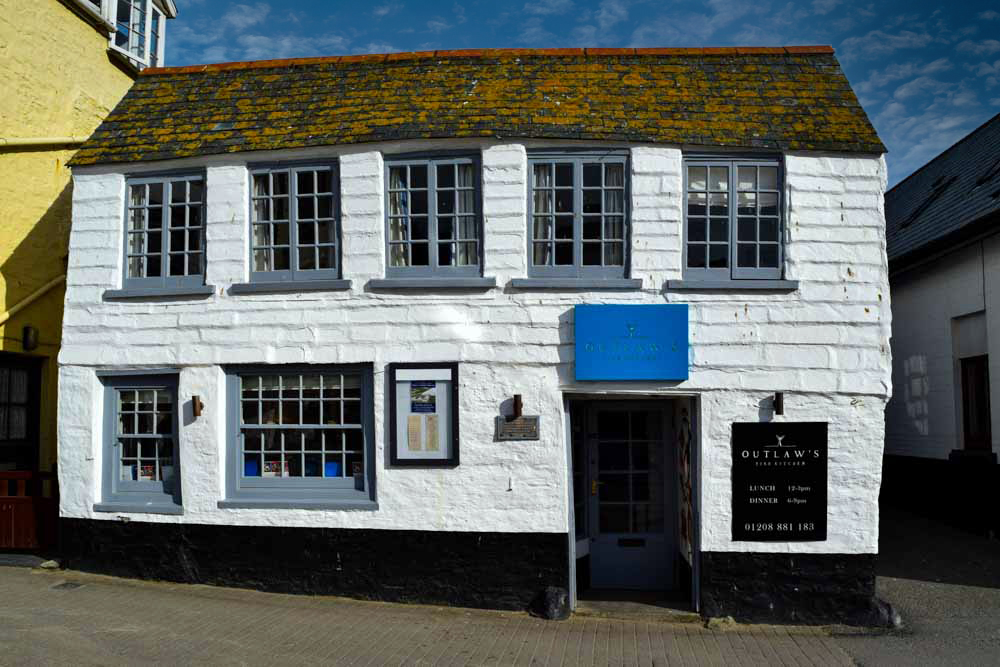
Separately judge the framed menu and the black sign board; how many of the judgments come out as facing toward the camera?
2

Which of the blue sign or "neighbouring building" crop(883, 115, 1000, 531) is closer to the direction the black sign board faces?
the blue sign

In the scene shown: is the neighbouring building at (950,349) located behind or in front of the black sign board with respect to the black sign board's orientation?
behind

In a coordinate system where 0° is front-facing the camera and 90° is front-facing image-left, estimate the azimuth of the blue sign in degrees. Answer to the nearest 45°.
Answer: approximately 0°

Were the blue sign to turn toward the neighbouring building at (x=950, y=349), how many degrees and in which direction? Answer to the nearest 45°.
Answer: approximately 135° to its left

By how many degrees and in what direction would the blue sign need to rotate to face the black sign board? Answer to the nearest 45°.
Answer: approximately 90° to its left
